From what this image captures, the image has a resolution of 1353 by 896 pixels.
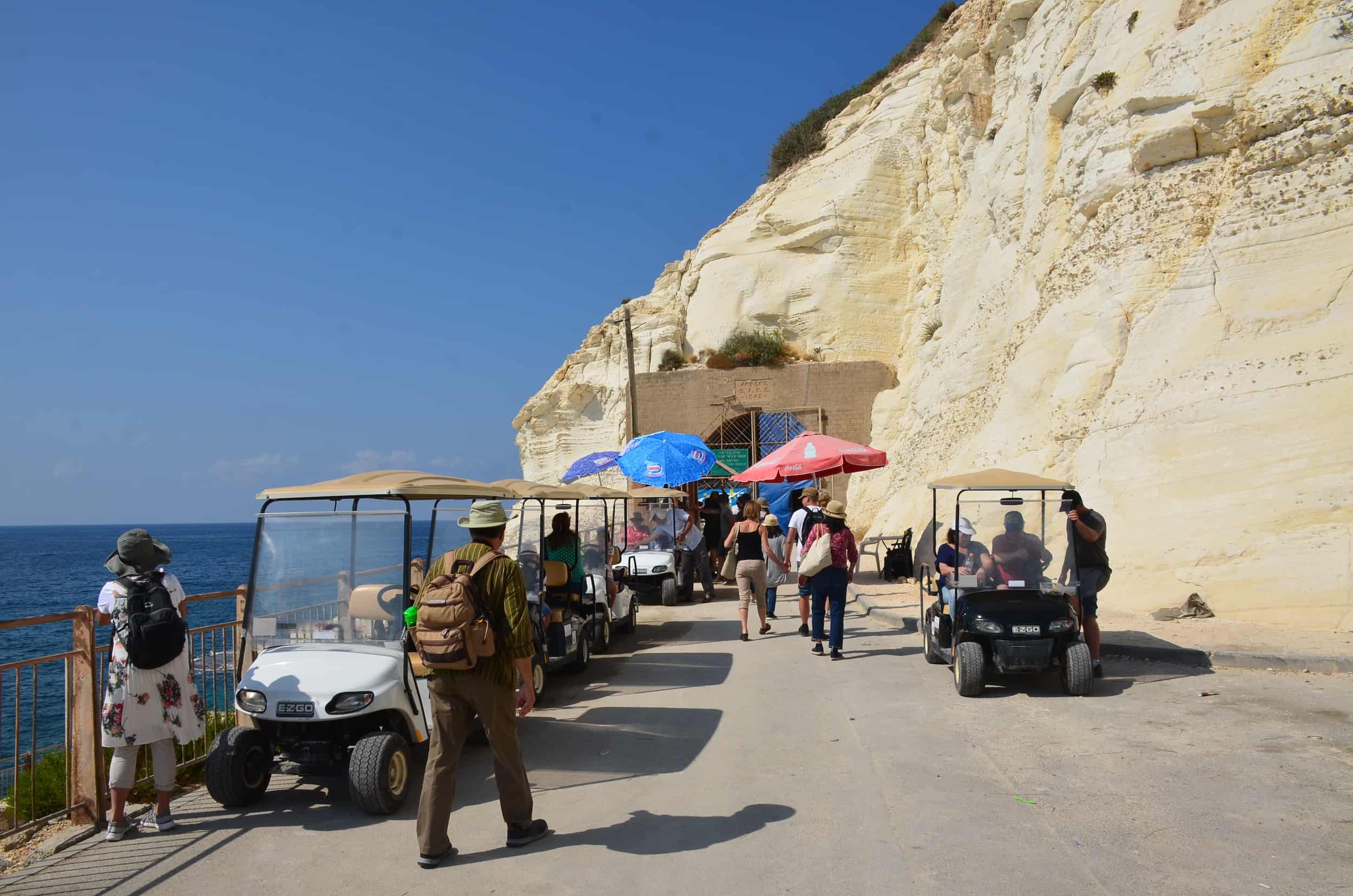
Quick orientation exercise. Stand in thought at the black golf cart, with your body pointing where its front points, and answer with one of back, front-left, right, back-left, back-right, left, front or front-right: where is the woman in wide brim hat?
front-right

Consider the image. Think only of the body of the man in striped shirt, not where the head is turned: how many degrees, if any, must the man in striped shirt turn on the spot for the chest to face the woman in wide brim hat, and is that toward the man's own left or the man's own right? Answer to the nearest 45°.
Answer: approximately 90° to the man's own left

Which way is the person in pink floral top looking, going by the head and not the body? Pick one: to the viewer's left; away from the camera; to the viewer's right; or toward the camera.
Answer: away from the camera

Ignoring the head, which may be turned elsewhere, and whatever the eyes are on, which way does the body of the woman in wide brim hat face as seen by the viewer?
away from the camera

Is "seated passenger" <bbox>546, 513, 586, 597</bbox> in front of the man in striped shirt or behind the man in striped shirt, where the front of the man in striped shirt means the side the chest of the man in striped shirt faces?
in front

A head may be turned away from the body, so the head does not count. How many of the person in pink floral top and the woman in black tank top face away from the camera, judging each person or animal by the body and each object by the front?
2

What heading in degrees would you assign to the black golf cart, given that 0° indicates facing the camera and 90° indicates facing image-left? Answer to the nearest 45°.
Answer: approximately 0°

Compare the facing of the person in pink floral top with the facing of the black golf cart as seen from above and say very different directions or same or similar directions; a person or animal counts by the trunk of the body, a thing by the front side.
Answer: very different directions

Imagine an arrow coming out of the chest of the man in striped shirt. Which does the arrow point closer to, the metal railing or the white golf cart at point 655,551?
the white golf cart
